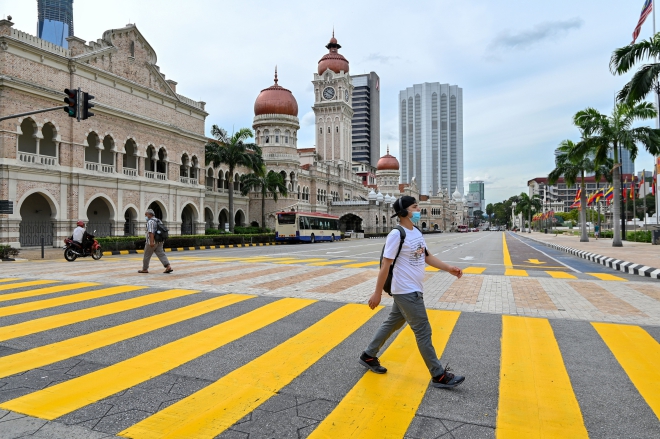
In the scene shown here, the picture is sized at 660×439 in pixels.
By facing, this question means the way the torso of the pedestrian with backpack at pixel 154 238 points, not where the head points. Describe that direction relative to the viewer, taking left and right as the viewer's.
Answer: facing to the left of the viewer

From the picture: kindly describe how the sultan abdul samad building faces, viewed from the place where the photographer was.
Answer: facing the viewer and to the right of the viewer

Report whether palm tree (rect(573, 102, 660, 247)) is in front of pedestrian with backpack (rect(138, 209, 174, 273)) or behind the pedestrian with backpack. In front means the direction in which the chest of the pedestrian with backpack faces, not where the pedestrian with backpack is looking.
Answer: behind

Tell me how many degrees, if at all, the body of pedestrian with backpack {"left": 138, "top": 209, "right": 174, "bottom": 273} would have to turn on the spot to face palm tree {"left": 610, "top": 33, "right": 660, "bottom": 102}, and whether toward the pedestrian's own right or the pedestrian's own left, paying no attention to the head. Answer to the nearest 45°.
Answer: approximately 180°

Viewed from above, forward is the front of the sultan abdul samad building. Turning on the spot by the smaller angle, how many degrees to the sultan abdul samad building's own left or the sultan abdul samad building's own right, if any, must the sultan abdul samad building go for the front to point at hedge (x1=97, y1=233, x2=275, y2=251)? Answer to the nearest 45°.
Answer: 0° — it already faces it

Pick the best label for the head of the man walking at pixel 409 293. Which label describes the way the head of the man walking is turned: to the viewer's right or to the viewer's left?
to the viewer's right

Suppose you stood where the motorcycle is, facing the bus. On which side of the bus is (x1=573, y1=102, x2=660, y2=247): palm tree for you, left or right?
right
